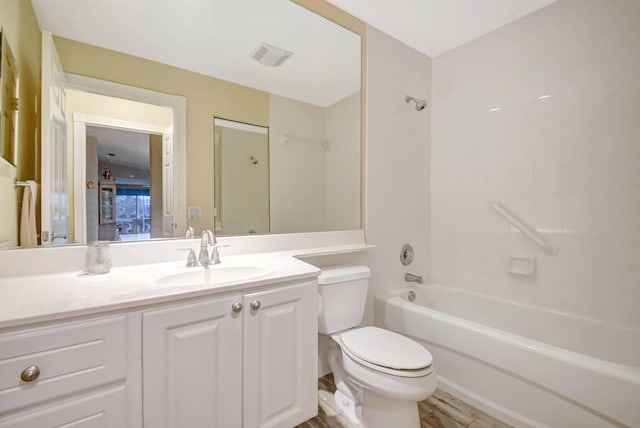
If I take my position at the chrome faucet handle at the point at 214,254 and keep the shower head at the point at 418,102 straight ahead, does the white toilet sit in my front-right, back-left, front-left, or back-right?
front-right

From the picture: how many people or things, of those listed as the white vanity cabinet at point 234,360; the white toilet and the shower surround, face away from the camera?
0

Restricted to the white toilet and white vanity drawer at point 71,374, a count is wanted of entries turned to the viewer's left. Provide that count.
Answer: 0

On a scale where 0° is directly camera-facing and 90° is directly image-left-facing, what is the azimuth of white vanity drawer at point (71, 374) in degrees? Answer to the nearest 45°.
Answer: approximately 315°

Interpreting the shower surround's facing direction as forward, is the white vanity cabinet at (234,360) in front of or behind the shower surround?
in front

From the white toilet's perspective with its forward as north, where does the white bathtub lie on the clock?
The white bathtub is roughly at 10 o'clock from the white toilet.

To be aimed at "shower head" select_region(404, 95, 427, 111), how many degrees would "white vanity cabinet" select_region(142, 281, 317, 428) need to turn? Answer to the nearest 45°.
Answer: approximately 90° to its left

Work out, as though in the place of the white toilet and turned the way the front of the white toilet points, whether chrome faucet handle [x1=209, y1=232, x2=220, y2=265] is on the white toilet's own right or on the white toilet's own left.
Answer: on the white toilet's own right

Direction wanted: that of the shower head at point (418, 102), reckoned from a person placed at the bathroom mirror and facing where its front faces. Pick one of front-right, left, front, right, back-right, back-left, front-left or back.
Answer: front-left
